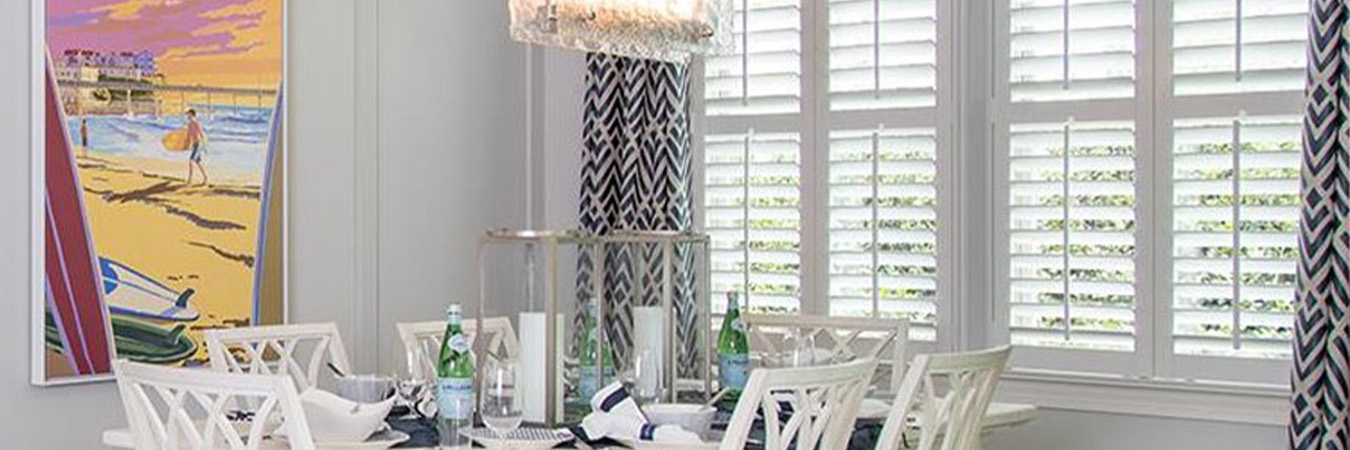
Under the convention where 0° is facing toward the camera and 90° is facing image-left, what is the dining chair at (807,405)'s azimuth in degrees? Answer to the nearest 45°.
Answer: approximately 135°

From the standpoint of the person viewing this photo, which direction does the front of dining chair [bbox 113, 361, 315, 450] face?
facing away from the viewer and to the right of the viewer

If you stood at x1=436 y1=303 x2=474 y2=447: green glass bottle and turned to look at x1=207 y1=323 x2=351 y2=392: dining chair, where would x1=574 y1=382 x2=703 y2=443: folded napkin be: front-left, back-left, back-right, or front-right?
back-right

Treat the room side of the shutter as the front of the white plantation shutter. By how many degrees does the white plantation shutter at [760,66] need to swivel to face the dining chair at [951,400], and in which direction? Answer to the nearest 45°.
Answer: approximately 45° to its left
